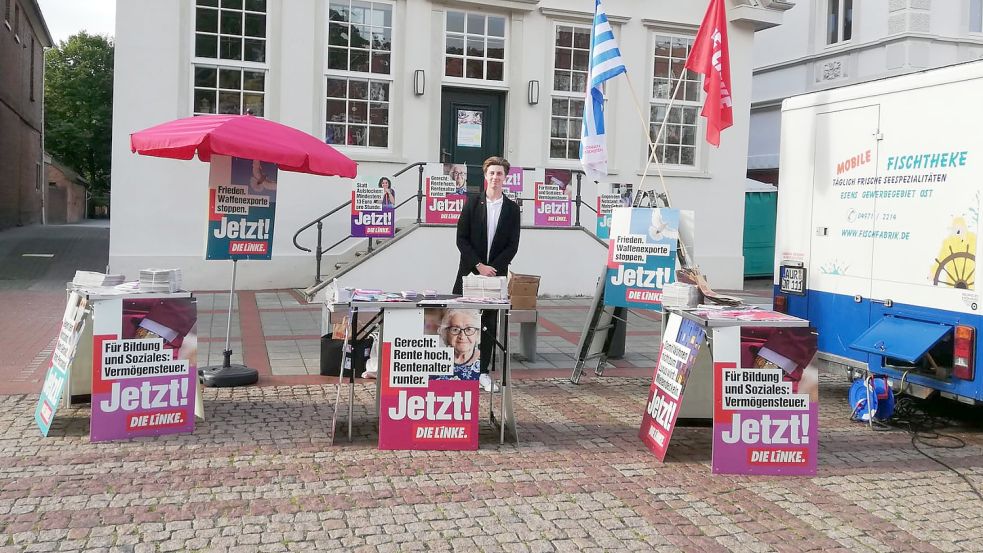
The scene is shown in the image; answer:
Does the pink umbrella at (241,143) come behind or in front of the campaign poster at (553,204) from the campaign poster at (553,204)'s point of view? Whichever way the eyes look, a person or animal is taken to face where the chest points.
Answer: in front

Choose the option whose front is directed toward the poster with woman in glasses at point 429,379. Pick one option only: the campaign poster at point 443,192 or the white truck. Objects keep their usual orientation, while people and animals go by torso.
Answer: the campaign poster

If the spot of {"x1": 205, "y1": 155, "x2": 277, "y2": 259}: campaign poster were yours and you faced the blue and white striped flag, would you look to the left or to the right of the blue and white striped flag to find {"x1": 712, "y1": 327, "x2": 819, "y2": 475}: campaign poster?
right

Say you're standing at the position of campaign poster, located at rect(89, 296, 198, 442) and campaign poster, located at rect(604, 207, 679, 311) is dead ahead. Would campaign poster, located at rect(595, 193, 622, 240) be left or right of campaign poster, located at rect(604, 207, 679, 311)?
left

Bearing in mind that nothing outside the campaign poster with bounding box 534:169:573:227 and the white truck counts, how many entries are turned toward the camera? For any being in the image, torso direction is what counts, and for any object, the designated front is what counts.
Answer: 1

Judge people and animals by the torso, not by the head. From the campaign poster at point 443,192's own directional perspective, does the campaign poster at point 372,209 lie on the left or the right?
on its right

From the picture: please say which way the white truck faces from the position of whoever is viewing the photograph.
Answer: facing away from the viewer and to the right of the viewer
